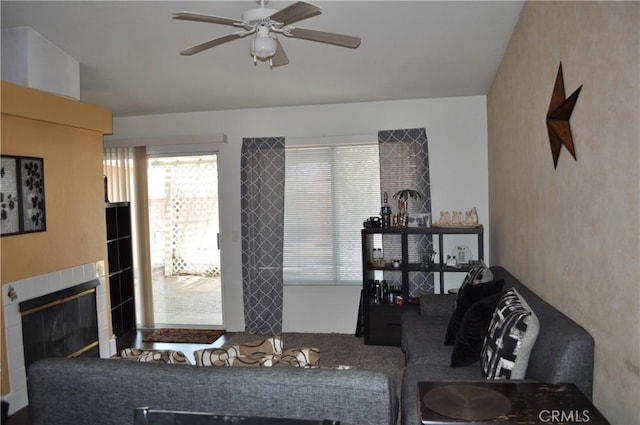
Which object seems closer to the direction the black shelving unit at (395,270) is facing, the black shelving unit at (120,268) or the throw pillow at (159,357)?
the throw pillow

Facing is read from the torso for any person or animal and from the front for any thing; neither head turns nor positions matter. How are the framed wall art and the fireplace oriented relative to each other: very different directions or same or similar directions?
same or similar directions

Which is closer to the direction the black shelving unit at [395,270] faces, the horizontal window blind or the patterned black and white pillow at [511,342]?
the patterned black and white pillow

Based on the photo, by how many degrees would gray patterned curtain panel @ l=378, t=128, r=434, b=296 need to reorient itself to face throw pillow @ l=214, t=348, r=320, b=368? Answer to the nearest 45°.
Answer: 0° — it already faces it

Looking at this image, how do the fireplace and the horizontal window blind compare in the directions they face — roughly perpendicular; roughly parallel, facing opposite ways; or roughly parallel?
roughly perpendicular

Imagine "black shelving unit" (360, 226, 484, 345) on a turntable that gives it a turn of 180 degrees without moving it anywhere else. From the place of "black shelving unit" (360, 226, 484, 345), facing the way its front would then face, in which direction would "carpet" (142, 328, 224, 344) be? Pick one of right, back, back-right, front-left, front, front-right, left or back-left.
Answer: left

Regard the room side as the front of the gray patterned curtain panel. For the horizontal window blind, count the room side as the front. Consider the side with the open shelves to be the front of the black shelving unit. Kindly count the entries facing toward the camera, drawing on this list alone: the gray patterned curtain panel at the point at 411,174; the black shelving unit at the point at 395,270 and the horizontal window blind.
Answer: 3

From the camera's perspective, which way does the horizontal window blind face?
toward the camera

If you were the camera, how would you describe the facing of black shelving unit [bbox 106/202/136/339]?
facing the viewer and to the right of the viewer

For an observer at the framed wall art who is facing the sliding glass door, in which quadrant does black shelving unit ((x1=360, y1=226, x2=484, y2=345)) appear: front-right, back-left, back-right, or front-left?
front-right

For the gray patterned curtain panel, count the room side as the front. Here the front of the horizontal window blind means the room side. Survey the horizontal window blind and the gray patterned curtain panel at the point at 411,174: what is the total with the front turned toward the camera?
2

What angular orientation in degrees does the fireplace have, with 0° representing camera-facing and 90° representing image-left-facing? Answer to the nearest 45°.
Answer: approximately 315°

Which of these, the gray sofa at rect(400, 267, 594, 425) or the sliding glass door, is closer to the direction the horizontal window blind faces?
the gray sofa

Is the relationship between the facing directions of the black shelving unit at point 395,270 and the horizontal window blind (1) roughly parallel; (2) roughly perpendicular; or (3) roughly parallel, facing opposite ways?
roughly parallel

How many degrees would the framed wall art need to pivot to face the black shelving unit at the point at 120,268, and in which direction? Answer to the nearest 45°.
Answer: approximately 90° to its left

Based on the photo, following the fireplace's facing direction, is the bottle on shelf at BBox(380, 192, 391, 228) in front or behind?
in front

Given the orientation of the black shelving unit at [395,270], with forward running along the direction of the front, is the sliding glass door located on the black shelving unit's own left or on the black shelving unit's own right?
on the black shelving unit's own right

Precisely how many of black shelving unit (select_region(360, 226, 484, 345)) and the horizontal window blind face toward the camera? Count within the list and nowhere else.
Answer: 2

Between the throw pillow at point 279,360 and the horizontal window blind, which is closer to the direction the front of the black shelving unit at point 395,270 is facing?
the throw pillow

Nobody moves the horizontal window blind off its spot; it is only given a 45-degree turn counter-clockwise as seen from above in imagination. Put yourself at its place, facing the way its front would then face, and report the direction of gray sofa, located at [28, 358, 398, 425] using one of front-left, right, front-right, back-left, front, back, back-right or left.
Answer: front-right

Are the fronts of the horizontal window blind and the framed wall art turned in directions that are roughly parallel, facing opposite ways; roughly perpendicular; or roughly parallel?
roughly perpendicular
